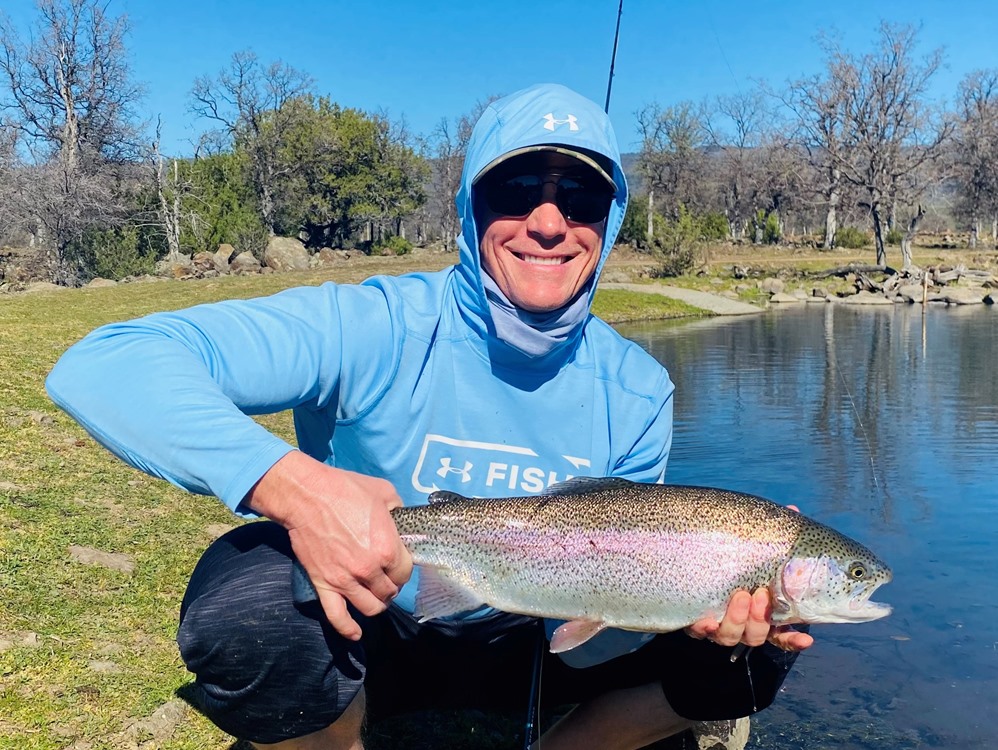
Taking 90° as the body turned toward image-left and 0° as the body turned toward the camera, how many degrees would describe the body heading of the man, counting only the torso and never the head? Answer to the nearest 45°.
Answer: approximately 0°

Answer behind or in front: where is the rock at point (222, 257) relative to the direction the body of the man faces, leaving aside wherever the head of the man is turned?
behind

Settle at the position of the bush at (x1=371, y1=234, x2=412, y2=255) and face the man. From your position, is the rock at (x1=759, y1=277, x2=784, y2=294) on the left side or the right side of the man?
left

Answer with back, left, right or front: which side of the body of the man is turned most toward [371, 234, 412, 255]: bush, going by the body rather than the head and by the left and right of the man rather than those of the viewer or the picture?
back

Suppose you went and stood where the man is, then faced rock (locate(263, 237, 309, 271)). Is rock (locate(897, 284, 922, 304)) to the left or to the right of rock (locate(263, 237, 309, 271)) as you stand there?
right

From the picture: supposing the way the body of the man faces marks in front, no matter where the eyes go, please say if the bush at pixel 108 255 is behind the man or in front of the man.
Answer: behind

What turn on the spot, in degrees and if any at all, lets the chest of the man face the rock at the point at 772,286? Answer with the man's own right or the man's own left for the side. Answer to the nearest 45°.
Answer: approximately 135° to the man's own left

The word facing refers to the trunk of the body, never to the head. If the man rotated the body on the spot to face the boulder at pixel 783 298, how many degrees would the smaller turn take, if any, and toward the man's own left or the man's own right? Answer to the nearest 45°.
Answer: approximately 135° to the man's own left

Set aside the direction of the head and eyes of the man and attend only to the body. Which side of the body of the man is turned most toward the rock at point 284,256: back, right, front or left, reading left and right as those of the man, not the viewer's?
back

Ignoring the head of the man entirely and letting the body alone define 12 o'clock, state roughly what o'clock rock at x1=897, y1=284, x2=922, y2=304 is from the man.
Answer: The rock is roughly at 7 o'clock from the man.

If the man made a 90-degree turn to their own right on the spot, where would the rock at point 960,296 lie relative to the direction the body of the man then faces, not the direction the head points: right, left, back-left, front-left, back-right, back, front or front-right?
back-right

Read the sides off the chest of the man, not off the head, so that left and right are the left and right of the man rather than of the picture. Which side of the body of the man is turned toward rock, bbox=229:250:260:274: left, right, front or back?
back

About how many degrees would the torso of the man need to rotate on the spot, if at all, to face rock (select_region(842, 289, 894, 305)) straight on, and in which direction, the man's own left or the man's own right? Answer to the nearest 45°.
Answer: approximately 135° to the man's own left
